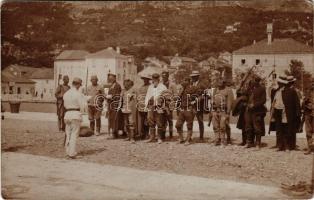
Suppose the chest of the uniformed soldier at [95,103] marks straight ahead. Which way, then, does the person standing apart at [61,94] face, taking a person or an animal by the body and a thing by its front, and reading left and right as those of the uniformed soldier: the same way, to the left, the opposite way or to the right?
the same way

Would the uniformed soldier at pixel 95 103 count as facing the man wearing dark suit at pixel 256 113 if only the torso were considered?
no

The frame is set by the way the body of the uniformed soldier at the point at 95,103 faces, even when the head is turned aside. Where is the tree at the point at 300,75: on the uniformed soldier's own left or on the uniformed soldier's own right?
on the uniformed soldier's own left

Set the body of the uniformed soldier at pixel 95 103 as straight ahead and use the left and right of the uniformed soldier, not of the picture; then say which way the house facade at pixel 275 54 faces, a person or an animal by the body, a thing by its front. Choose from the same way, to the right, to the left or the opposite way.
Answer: the same way

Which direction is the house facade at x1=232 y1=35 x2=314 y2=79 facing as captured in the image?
toward the camera

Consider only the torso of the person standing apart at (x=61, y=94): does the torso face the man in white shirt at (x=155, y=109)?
yes
